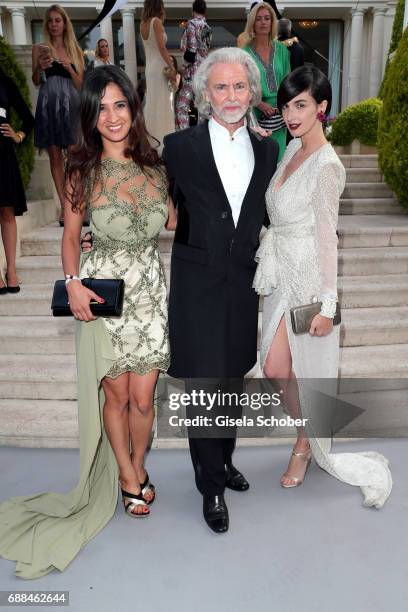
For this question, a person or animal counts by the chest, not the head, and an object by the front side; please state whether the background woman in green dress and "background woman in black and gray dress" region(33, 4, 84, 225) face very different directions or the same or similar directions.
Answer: same or similar directions

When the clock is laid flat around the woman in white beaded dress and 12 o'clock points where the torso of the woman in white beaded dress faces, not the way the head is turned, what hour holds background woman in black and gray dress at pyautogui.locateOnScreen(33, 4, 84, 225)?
The background woman in black and gray dress is roughly at 3 o'clock from the woman in white beaded dress.

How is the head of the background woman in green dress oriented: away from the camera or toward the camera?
toward the camera

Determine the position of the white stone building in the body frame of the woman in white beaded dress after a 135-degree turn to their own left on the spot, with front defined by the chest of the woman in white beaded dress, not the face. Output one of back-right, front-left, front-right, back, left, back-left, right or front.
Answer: left

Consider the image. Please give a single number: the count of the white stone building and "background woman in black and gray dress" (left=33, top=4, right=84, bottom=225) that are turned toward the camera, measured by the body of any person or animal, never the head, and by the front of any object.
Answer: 2

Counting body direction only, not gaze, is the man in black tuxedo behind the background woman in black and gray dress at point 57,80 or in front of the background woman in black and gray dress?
in front

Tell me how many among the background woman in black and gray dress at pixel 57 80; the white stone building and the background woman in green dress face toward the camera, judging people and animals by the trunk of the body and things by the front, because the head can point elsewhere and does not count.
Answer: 3

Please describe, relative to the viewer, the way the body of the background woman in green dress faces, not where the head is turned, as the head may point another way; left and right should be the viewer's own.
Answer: facing the viewer

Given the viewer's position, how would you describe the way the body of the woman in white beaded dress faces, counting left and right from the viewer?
facing the viewer and to the left of the viewer

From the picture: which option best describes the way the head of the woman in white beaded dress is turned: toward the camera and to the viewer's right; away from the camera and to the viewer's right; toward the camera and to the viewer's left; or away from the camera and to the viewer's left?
toward the camera and to the viewer's left

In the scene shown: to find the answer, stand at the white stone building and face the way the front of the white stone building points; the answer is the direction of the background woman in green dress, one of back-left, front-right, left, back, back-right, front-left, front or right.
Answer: front

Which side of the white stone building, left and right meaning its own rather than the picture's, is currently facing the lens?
front

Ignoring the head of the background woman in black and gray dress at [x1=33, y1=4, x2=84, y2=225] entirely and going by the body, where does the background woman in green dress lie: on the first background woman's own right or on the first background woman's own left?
on the first background woman's own left

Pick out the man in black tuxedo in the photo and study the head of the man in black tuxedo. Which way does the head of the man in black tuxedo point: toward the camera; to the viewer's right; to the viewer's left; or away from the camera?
toward the camera
